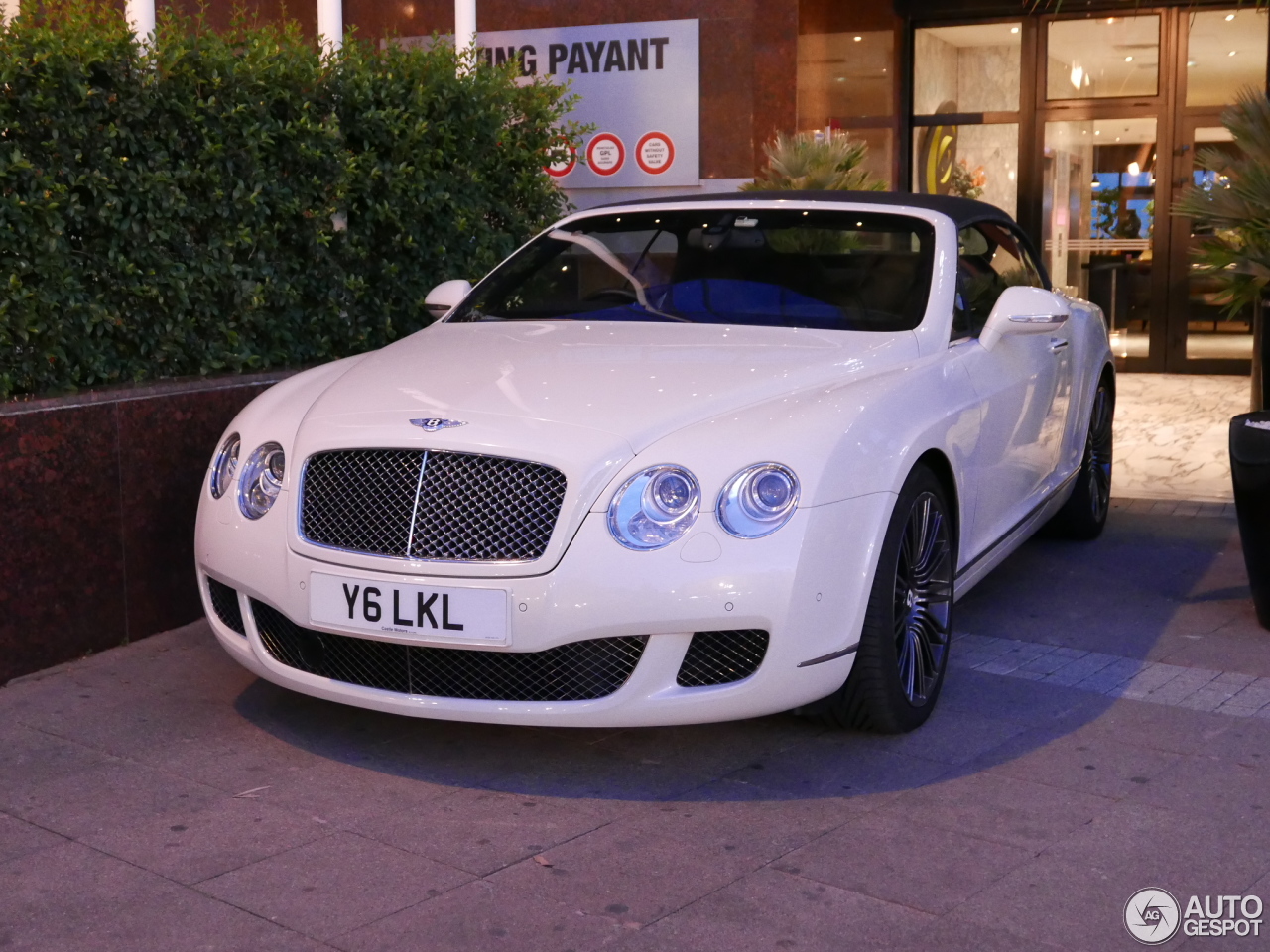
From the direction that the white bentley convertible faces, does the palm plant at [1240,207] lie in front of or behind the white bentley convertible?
behind

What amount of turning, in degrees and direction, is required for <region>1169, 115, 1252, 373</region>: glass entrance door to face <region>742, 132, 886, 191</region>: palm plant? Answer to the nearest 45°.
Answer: approximately 45° to its right

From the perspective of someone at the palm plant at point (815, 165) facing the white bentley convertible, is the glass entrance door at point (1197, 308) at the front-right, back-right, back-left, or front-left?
back-left

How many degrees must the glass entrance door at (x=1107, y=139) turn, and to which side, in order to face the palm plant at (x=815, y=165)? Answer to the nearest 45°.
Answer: approximately 45° to its right

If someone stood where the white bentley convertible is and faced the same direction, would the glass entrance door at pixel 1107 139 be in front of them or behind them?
behind

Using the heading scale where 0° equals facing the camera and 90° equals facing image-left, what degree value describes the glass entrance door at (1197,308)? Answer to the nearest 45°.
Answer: approximately 0°

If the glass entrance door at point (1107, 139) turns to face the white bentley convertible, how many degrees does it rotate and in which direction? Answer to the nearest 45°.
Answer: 0° — it already faces it

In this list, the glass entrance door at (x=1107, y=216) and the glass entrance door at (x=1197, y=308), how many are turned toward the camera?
2
